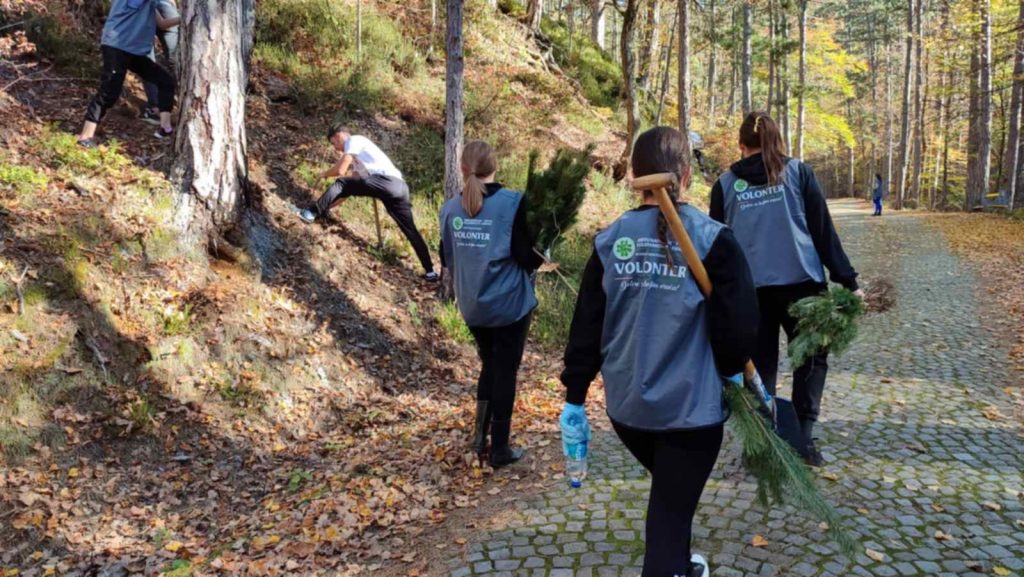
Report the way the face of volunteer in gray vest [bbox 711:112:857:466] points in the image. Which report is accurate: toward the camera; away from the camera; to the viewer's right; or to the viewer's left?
away from the camera

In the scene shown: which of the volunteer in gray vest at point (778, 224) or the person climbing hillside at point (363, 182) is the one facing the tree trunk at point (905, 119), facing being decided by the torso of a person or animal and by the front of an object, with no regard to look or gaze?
the volunteer in gray vest

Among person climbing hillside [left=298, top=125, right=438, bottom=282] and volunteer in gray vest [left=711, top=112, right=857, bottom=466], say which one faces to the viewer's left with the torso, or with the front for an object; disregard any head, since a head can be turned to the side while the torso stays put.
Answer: the person climbing hillside

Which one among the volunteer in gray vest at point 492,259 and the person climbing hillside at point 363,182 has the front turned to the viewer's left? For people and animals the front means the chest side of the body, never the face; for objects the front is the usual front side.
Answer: the person climbing hillside

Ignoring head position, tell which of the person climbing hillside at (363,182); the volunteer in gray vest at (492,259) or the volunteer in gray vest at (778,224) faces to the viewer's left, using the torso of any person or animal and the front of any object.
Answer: the person climbing hillside

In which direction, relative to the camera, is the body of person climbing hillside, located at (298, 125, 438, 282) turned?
to the viewer's left

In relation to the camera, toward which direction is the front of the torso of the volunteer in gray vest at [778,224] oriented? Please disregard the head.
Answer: away from the camera

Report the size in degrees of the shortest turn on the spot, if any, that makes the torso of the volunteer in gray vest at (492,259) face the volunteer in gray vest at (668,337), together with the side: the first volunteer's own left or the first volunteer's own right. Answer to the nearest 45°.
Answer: approximately 135° to the first volunteer's own right

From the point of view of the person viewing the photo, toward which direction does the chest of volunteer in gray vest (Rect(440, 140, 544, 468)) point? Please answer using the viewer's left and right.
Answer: facing away from the viewer and to the right of the viewer
